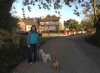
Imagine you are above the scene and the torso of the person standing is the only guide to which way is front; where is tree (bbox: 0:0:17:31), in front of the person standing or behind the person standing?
behind

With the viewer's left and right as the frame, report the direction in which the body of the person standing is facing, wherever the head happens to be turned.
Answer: facing the viewer
